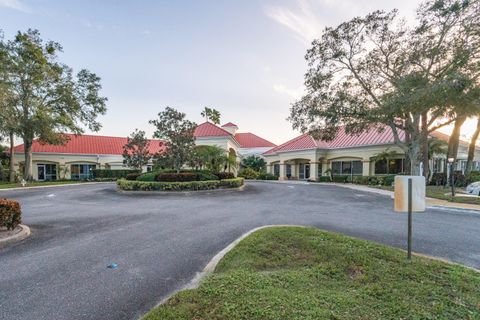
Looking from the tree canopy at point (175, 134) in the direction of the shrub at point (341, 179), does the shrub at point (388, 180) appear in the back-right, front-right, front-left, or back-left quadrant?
front-right

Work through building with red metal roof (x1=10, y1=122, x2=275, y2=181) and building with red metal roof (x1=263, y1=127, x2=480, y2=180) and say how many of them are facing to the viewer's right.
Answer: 0

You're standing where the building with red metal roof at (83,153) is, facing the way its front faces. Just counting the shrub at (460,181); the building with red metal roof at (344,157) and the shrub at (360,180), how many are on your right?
0

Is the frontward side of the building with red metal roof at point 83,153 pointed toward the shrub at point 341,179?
no

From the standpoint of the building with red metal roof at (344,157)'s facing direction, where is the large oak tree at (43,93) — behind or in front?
in front

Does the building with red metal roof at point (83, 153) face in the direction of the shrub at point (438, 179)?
no

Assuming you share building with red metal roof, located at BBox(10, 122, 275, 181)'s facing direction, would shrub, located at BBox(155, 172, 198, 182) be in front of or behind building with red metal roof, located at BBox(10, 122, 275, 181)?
in front

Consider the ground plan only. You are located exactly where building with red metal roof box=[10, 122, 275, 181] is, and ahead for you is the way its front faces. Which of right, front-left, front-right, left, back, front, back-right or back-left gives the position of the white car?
front-left

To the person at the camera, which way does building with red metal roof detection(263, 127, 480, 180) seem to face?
facing the viewer and to the left of the viewer

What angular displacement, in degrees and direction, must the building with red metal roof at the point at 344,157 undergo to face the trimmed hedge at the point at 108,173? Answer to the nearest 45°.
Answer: approximately 45° to its right

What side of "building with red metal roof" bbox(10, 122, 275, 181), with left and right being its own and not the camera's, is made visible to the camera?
front

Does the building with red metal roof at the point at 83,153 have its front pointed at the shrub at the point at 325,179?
no
